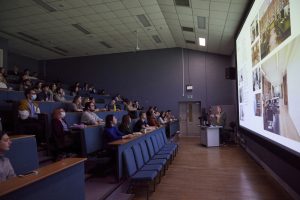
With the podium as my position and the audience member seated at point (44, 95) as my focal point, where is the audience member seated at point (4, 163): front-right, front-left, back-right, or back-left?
front-left

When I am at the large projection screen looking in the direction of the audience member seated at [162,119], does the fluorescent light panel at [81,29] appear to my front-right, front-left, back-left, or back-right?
front-left

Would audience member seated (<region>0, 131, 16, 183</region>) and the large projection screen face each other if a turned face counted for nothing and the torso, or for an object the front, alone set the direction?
yes

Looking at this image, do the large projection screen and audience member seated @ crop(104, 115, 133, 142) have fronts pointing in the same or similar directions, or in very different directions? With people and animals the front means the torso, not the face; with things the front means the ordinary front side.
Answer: very different directions

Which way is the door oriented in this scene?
toward the camera

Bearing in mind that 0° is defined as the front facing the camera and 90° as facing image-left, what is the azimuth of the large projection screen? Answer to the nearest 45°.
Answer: approximately 45°

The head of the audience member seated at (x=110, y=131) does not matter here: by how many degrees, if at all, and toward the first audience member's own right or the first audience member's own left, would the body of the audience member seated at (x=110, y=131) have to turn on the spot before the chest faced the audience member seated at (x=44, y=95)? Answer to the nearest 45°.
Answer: approximately 135° to the first audience member's own left

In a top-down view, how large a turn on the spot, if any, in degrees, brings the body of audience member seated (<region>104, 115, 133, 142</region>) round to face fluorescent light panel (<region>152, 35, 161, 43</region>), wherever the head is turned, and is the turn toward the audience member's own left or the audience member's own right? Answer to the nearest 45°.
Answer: approximately 90° to the audience member's own left

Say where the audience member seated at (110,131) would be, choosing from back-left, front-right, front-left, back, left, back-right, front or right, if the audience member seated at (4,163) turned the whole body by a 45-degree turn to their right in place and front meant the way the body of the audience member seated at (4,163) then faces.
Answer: left

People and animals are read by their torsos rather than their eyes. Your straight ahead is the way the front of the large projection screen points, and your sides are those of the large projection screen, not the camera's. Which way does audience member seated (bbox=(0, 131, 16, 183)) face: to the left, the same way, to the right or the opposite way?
the opposite way

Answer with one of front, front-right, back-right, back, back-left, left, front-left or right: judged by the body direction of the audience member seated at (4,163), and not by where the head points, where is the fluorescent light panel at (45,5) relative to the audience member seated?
left

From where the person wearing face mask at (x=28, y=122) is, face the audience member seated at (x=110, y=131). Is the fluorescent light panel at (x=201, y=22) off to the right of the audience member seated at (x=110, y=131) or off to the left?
left

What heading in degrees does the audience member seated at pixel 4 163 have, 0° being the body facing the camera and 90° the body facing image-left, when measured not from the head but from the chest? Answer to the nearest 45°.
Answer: approximately 270°

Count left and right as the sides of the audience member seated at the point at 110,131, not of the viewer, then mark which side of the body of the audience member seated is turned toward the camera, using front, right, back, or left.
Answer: right

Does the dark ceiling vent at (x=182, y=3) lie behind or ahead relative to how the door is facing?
ahead

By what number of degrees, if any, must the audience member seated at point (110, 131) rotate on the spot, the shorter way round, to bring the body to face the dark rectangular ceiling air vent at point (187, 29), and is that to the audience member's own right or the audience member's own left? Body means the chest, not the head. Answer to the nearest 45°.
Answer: approximately 45° to the audience member's own left
